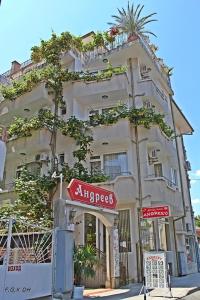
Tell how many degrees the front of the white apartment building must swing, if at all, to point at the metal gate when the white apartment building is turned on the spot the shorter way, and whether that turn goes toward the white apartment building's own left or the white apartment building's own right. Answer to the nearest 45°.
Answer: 0° — it already faces it

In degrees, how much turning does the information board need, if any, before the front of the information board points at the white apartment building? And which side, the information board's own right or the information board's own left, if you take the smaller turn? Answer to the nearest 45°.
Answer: approximately 180°

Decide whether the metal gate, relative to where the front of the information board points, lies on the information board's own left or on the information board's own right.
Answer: on the information board's own right

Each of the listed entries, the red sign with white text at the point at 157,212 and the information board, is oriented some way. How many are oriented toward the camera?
2

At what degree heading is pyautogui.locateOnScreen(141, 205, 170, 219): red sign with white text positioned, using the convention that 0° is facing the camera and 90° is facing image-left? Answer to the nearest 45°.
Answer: approximately 0°

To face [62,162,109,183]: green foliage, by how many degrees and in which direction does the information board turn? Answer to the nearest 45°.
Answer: approximately 135° to its right

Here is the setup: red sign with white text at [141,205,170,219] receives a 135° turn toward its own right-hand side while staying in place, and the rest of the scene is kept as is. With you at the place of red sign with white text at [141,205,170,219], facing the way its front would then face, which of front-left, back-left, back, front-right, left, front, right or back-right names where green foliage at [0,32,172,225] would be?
front

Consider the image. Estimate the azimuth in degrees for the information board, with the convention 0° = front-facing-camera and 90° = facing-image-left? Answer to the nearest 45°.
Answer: approximately 0°
